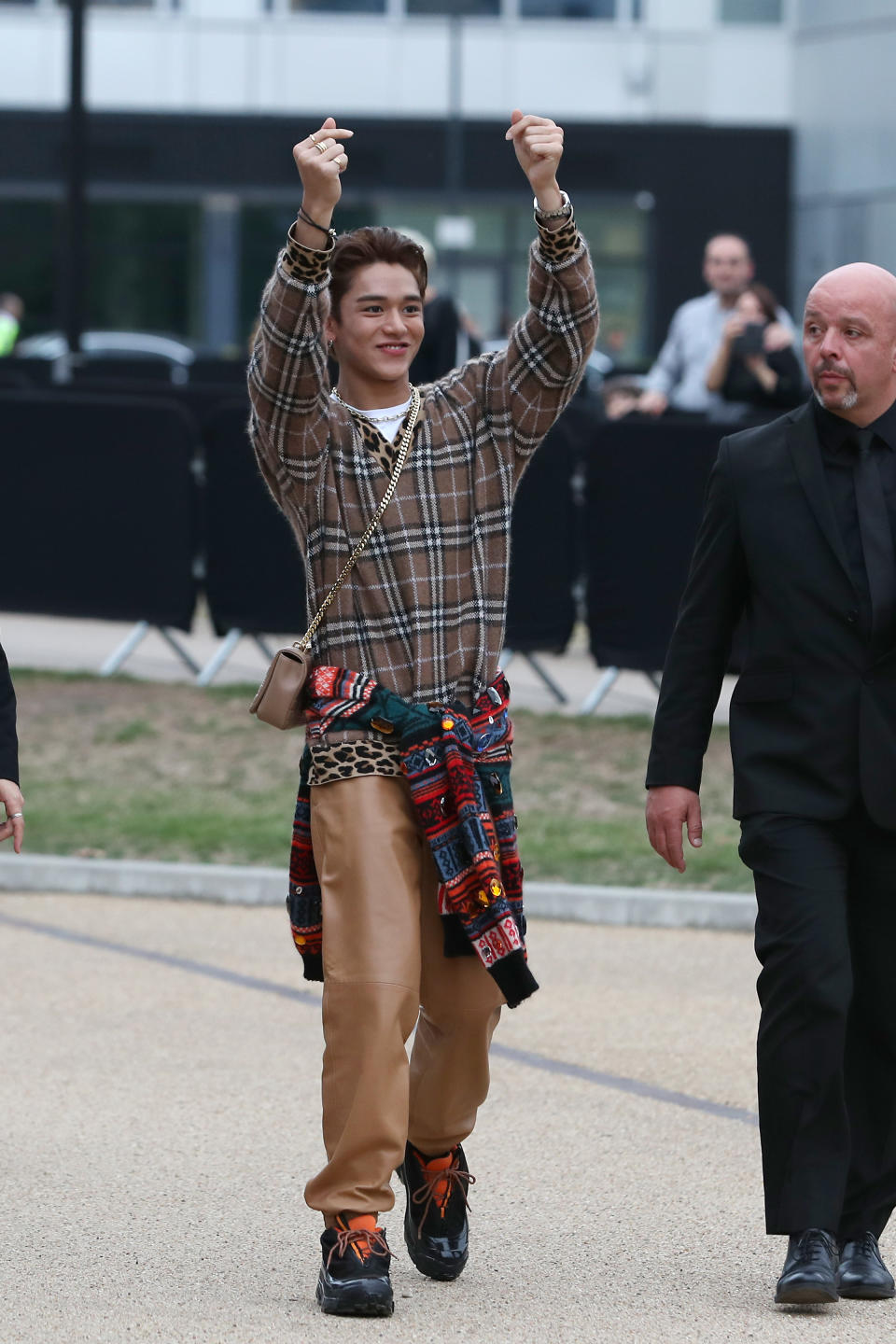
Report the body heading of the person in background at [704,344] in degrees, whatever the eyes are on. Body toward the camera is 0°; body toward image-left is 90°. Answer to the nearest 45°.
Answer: approximately 0°

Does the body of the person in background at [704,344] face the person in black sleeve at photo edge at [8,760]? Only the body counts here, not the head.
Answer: yes

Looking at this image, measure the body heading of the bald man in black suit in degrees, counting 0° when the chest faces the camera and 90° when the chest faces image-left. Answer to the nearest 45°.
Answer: approximately 0°

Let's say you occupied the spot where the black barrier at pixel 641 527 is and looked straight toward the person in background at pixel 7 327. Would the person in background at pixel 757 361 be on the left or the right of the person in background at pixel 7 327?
right

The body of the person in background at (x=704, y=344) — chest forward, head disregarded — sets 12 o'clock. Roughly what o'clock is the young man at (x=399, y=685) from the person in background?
The young man is roughly at 12 o'clock from the person in background.

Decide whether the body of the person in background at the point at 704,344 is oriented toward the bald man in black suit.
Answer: yes

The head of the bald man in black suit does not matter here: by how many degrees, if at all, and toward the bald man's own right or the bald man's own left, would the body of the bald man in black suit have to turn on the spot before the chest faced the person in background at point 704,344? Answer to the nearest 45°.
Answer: approximately 180°

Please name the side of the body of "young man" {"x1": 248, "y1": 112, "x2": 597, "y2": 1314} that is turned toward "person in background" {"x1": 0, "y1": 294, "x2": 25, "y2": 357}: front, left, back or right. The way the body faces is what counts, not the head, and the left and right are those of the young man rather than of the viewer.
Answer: back

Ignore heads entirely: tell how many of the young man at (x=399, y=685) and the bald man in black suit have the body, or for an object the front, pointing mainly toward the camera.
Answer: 2

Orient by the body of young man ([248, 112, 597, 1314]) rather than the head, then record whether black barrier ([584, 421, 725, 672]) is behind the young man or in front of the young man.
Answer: behind

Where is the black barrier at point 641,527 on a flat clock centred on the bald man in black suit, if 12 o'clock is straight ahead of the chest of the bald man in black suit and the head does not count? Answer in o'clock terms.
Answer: The black barrier is roughly at 6 o'clock from the bald man in black suit.

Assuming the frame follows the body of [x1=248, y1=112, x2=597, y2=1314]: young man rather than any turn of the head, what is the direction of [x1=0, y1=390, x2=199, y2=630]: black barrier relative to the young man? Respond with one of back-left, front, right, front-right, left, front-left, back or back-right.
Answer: back
